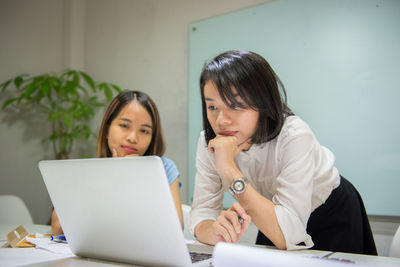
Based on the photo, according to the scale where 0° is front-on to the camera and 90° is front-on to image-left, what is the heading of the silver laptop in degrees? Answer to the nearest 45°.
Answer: approximately 225°

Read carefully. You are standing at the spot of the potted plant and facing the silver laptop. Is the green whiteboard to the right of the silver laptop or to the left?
left

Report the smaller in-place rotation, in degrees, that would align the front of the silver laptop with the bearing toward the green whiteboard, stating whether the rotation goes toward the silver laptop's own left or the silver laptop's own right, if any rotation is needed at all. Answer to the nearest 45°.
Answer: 0° — it already faces it

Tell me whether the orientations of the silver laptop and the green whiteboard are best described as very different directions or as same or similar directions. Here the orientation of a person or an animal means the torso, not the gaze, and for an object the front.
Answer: very different directions

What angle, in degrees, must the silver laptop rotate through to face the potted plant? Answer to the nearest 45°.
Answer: approximately 45° to its left

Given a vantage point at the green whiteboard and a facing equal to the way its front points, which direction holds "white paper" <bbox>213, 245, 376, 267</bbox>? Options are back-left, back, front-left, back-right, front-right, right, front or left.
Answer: front-left
